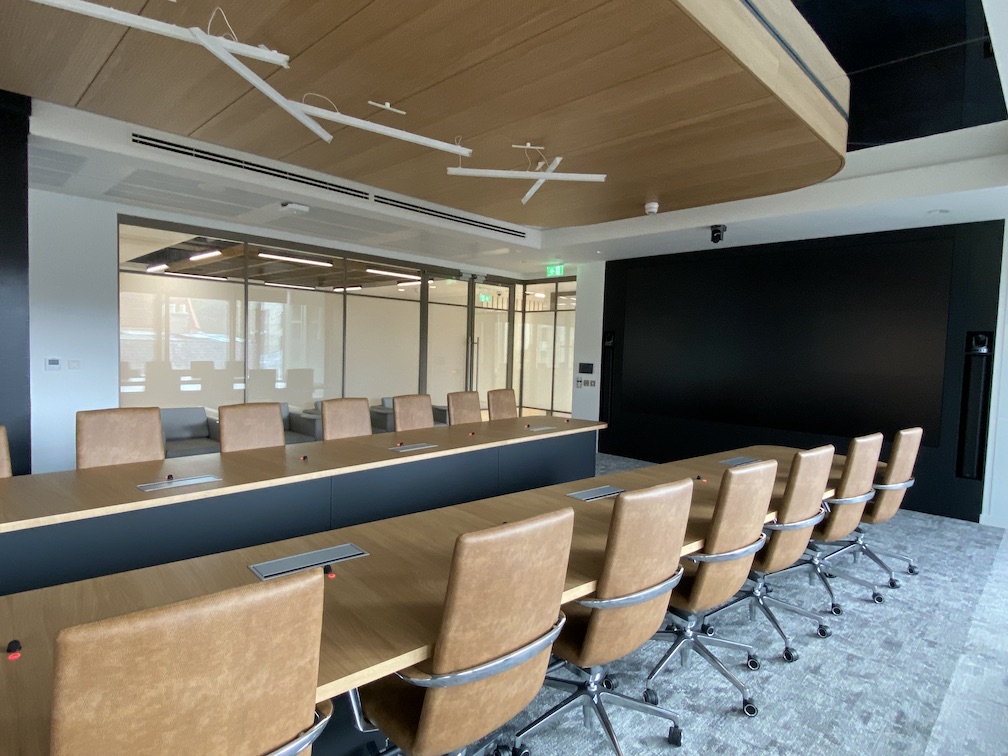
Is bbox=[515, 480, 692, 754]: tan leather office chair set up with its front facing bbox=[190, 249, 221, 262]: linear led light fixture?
yes

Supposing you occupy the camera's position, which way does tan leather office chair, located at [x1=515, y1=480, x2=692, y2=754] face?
facing away from the viewer and to the left of the viewer

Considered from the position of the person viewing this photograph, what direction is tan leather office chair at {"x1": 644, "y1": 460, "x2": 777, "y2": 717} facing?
facing away from the viewer and to the left of the viewer

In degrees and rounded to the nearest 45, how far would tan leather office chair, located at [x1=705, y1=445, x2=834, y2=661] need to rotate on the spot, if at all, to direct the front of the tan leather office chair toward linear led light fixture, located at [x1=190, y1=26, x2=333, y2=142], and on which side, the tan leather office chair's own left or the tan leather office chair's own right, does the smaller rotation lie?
approximately 90° to the tan leather office chair's own left

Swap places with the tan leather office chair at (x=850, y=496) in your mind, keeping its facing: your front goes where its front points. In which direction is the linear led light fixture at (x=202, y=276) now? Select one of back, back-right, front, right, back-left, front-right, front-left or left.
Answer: front-left

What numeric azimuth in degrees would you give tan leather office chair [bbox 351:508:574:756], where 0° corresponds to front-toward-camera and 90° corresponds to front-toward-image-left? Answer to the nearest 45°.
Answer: approximately 135°

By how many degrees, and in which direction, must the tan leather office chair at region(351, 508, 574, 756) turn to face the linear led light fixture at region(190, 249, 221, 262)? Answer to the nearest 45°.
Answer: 0° — it already faces it

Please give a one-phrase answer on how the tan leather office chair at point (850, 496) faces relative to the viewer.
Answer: facing away from the viewer and to the left of the viewer

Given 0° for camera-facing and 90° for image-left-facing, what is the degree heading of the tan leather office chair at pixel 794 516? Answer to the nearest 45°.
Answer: approximately 135°

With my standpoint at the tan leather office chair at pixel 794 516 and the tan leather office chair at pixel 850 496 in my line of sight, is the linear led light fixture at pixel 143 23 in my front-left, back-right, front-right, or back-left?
back-left

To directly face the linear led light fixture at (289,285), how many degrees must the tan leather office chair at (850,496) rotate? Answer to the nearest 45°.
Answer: approximately 45° to its left

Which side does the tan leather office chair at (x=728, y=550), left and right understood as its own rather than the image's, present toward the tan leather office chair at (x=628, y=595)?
left
